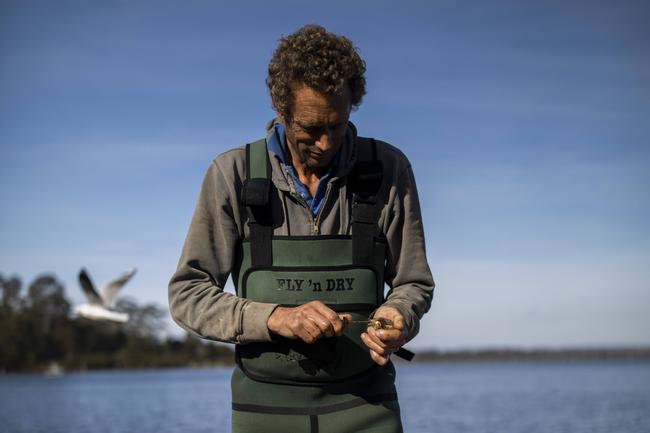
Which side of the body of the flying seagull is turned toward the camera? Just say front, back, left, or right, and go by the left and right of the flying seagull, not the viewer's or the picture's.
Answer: left

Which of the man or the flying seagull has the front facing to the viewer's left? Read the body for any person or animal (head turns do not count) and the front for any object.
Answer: the flying seagull

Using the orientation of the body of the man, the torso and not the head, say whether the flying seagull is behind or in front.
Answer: behind

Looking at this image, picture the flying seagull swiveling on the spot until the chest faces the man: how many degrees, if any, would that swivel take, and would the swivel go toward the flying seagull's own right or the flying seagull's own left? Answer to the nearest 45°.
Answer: approximately 90° to the flying seagull's own left

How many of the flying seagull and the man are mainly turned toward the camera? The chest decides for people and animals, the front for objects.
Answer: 1

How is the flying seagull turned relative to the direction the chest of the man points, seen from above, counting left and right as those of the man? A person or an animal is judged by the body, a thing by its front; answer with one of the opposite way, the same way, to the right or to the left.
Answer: to the right

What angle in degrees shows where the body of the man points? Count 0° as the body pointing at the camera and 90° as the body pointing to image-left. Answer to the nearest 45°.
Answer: approximately 0°
